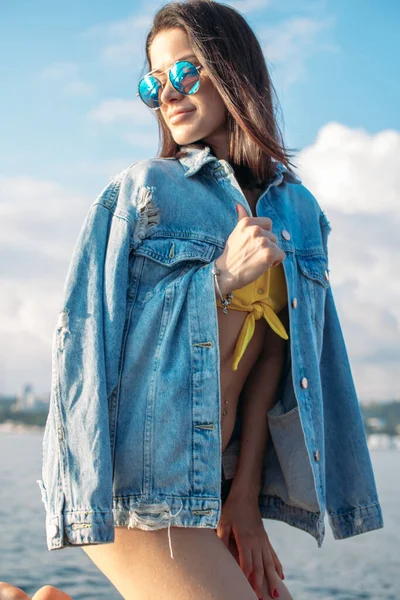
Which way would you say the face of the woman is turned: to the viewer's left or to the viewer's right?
to the viewer's left

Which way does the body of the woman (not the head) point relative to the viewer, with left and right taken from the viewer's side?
facing the viewer and to the right of the viewer
